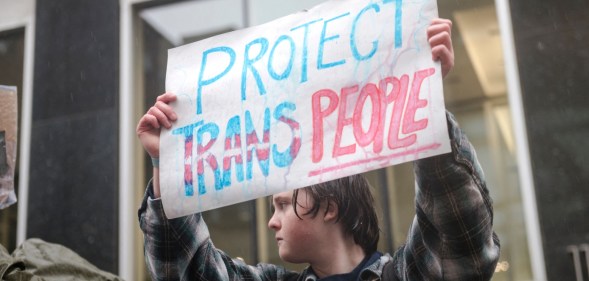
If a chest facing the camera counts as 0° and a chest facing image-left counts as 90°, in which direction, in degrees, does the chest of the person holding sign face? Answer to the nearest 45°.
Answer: approximately 45°

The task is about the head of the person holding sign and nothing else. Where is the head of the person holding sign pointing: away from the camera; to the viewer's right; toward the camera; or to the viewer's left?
to the viewer's left
